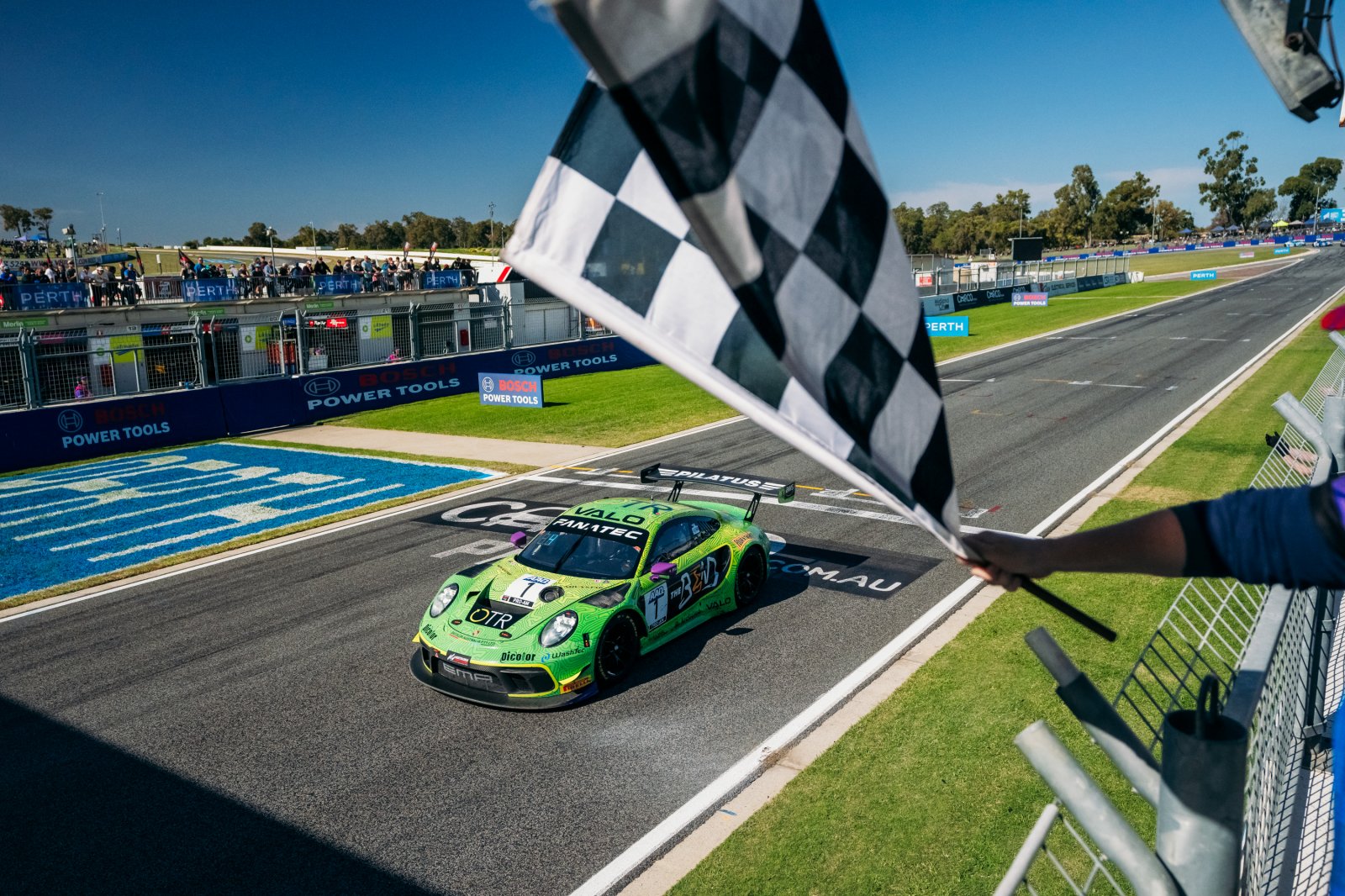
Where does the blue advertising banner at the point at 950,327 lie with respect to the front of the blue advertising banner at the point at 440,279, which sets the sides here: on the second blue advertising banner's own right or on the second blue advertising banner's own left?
on the second blue advertising banner's own left

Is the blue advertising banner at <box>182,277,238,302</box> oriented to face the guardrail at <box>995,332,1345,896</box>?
yes

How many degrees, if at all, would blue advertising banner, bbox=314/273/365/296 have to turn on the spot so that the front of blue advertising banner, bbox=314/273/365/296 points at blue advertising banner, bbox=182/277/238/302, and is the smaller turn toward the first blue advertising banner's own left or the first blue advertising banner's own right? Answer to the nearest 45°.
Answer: approximately 45° to the first blue advertising banner's own right

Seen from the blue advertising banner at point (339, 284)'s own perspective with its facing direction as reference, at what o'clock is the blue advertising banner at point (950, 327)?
the blue advertising banner at point (950, 327) is roughly at 10 o'clock from the blue advertising banner at point (339, 284).

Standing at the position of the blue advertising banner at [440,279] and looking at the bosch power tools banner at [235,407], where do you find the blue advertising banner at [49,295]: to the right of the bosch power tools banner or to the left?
right

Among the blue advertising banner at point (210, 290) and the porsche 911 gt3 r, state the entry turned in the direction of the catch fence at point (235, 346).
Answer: the blue advertising banner

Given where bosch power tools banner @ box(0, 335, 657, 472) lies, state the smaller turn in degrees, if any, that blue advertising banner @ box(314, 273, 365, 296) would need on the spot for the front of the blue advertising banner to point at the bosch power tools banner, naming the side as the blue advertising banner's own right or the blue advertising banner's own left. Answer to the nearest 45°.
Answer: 0° — it already faces it

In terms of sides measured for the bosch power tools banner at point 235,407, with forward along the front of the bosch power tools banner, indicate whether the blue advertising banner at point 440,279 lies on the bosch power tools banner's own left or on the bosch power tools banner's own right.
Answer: on the bosch power tools banner's own left

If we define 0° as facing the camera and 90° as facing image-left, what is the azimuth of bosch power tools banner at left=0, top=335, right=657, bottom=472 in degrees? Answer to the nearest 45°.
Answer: approximately 315°

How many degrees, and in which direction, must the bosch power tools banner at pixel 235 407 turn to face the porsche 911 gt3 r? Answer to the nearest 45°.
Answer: approximately 45° to its right

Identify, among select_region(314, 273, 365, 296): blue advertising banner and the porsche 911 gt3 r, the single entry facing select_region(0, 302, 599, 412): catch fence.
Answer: the blue advertising banner

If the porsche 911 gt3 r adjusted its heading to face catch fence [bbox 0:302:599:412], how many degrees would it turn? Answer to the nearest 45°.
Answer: approximately 90° to its right

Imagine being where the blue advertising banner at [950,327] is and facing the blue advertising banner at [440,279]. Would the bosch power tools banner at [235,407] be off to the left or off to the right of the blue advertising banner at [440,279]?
left

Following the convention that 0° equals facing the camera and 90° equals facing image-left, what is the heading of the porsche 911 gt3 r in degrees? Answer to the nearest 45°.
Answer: approximately 45°
